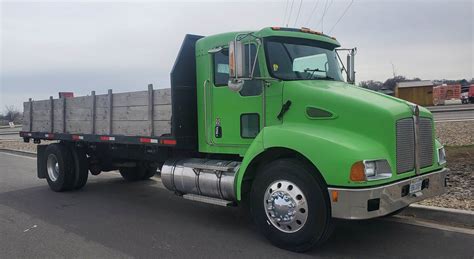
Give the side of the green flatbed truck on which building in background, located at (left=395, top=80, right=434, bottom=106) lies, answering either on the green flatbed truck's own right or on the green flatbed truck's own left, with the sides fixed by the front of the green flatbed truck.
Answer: on the green flatbed truck's own left

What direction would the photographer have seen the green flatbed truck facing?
facing the viewer and to the right of the viewer
